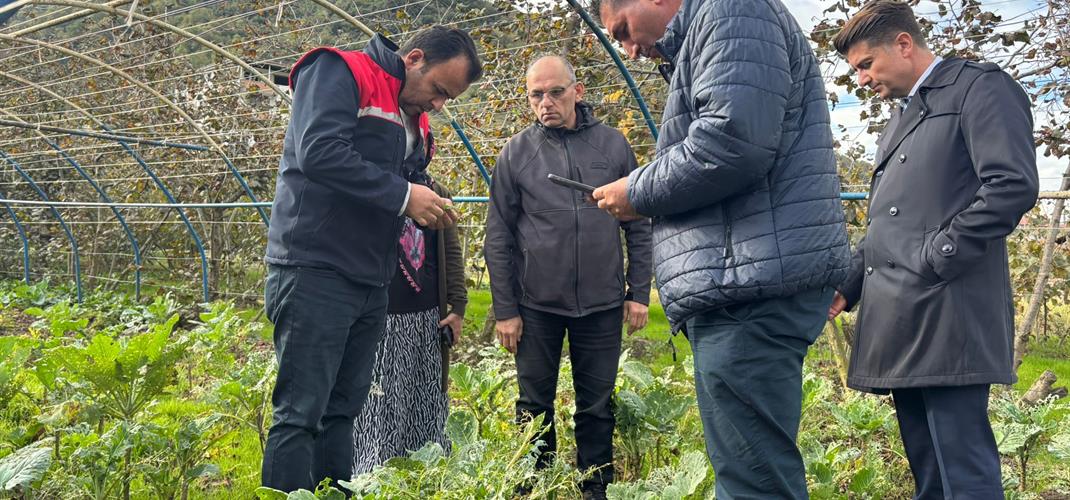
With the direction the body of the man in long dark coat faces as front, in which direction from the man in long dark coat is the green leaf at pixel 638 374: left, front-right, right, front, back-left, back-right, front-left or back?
right

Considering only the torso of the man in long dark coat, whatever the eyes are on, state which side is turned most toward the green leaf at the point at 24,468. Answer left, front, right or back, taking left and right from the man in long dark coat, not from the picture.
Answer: front

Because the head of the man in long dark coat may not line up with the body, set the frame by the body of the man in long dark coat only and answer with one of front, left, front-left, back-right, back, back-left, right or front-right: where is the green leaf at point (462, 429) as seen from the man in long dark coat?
front-right

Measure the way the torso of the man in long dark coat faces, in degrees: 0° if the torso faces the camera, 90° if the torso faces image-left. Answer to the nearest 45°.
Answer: approximately 45°

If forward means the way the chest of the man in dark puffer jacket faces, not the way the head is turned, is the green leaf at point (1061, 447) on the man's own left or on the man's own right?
on the man's own right

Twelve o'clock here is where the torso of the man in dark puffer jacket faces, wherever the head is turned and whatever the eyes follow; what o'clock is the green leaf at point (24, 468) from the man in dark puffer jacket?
The green leaf is roughly at 12 o'clock from the man in dark puffer jacket.

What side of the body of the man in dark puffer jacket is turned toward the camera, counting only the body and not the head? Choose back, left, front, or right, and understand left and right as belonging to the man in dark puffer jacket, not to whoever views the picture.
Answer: left

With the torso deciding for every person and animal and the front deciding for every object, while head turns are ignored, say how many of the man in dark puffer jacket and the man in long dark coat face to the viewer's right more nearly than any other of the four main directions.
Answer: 0

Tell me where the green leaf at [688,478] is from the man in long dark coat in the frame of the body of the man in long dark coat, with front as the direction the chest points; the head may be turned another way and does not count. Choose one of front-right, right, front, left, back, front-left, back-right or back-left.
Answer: front-right

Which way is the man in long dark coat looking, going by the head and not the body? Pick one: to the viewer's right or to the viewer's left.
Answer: to the viewer's left
